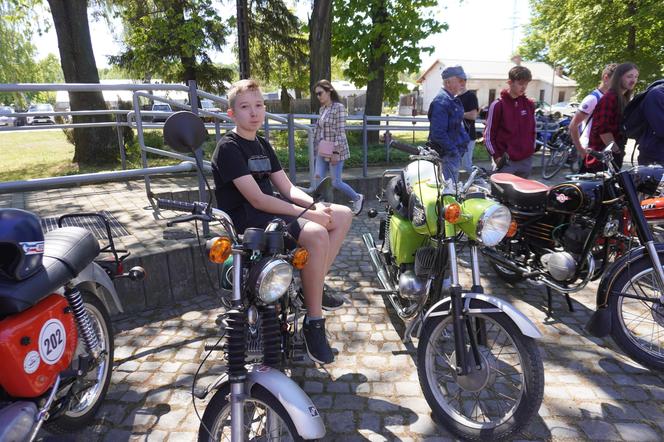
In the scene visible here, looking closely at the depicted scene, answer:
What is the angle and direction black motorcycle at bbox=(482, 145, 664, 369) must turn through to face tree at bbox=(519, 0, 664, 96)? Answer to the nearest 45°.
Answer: approximately 135° to its left

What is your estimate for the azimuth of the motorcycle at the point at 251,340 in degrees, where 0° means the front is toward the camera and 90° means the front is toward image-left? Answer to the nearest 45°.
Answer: approximately 315°

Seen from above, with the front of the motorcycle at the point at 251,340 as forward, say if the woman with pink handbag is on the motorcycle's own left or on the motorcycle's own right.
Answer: on the motorcycle's own left

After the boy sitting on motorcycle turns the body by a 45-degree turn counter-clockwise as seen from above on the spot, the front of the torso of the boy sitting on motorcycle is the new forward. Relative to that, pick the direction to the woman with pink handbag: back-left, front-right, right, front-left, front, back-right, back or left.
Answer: left

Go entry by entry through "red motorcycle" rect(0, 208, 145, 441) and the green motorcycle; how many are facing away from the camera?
0

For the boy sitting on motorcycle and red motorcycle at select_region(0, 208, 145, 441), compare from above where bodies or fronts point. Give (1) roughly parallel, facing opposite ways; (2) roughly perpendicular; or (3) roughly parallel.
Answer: roughly perpendicular

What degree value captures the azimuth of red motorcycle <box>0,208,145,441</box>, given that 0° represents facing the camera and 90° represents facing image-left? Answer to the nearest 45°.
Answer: approximately 45°

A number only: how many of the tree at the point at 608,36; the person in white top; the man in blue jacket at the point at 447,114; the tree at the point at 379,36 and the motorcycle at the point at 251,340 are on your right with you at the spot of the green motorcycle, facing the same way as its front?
1

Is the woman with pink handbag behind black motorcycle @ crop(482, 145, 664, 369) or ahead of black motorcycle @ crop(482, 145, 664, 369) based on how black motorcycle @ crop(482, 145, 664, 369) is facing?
behind

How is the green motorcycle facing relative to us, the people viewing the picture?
facing the viewer and to the right of the viewer

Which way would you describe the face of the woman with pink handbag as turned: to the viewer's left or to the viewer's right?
to the viewer's left

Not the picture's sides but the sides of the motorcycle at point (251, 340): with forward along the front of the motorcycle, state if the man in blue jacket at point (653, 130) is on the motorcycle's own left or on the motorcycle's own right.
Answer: on the motorcycle's own left

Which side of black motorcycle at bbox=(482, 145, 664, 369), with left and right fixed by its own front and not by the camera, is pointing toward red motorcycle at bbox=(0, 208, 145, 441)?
right
